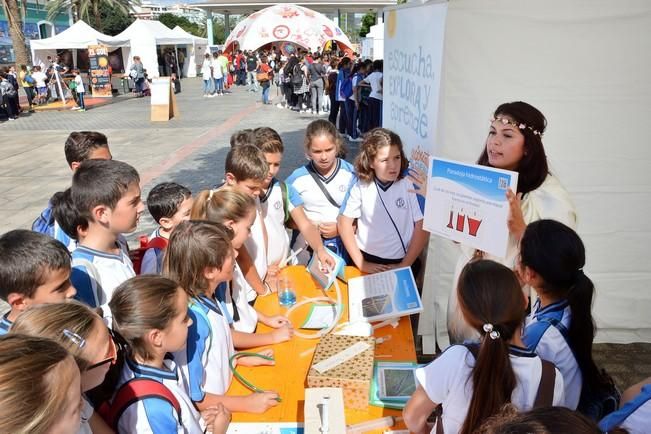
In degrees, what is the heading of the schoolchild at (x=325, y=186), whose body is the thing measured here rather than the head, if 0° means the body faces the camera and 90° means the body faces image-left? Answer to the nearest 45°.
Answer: approximately 0°

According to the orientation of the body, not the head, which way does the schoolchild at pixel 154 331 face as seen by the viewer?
to the viewer's right

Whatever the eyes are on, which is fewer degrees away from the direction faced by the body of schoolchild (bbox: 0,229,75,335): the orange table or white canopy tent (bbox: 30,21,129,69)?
the orange table

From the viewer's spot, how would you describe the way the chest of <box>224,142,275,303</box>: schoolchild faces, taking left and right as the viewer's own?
facing the viewer and to the right of the viewer

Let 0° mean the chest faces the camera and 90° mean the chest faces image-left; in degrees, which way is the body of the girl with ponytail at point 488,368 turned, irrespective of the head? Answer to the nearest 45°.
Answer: approximately 180°

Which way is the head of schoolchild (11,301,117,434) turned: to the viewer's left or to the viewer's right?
to the viewer's right

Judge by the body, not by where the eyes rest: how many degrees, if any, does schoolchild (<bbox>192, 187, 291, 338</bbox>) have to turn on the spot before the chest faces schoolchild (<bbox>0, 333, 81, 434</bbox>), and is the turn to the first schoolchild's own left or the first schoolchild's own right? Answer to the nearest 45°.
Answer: approximately 90° to the first schoolchild's own right

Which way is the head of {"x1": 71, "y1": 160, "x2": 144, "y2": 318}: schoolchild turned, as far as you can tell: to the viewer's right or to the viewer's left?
to the viewer's right

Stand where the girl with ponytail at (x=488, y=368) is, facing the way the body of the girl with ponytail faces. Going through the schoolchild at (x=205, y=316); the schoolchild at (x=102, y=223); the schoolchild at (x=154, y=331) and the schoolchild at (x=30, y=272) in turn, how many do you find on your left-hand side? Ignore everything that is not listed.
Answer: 4

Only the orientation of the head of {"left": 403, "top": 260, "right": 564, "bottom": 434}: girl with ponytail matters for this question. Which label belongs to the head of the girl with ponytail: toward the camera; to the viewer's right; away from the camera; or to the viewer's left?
away from the camera

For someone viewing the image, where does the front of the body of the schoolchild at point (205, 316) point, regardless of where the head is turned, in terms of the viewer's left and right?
facing to the right of the viewer

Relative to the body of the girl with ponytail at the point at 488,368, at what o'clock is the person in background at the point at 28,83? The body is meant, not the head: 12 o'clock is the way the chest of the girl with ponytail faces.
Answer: The person in background is roughly at 10 o'clock from the girl with ponytail.

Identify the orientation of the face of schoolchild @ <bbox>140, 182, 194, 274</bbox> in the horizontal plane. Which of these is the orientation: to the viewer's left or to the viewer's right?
to the viewer's right

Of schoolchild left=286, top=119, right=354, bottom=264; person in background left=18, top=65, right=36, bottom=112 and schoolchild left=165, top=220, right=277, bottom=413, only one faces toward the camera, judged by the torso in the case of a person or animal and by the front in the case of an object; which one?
schoolchild left=286, top=119, right=354, bottom=264
